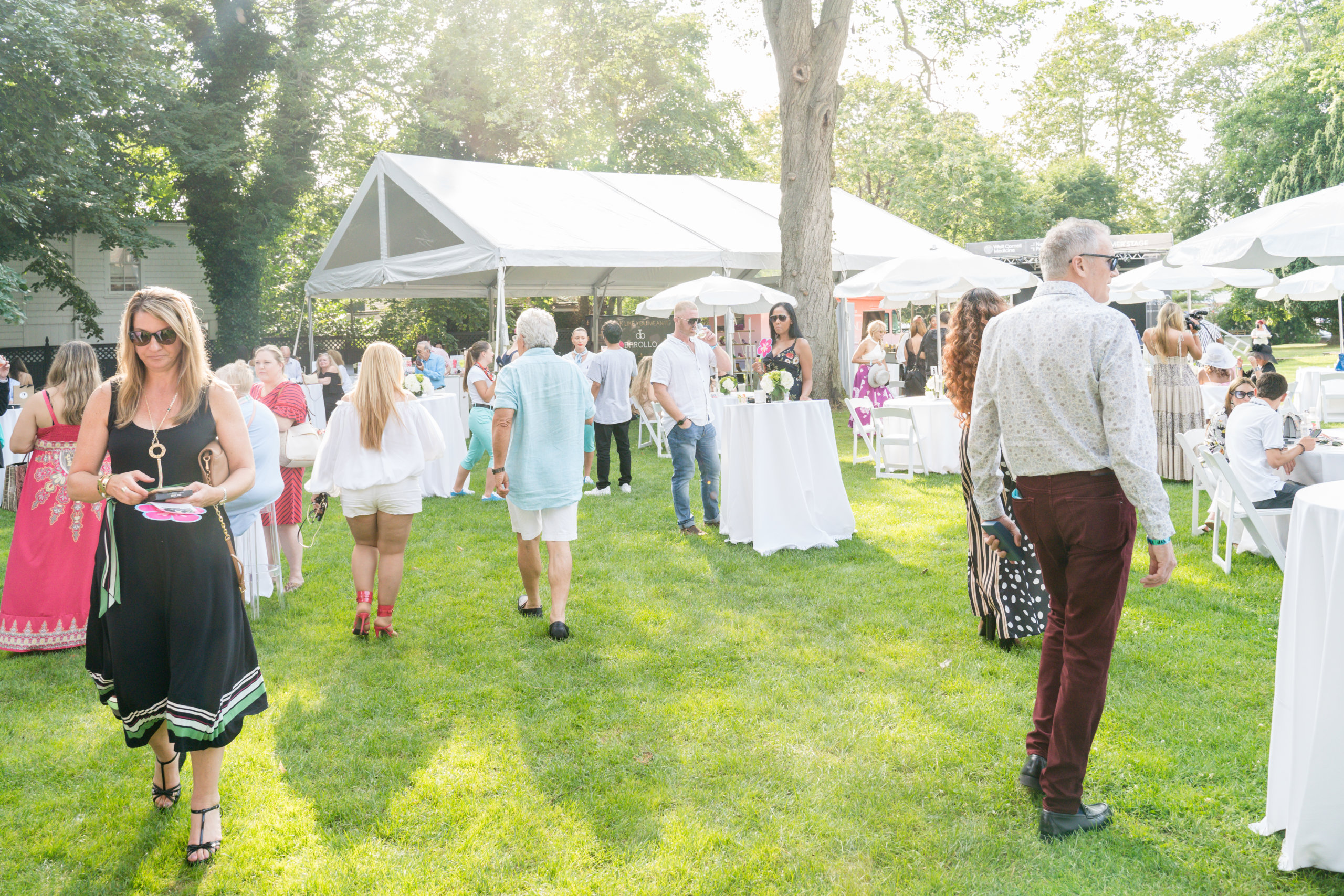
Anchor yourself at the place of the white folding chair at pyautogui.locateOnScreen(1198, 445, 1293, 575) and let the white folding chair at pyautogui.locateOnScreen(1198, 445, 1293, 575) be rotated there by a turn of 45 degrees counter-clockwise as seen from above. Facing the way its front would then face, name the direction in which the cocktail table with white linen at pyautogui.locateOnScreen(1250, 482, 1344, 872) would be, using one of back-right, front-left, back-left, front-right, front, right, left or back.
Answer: back-right

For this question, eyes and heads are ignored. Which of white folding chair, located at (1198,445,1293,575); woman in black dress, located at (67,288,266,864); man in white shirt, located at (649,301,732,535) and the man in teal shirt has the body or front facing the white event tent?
the man in teal shirt

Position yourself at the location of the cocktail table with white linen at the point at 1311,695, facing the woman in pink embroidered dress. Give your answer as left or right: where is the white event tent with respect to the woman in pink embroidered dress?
right

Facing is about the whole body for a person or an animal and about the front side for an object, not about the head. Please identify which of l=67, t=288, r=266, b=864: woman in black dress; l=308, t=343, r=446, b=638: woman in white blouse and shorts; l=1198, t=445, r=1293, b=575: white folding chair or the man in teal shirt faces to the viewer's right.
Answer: the white folding chair

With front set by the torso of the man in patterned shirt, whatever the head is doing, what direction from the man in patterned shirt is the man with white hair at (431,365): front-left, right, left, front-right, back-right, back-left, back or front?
left

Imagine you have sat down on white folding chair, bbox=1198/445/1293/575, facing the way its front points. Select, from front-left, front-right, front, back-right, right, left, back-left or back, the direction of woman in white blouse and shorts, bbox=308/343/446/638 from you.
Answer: back-right

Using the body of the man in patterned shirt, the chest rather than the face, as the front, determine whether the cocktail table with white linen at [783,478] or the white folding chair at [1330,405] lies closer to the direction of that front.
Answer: the white folding chair

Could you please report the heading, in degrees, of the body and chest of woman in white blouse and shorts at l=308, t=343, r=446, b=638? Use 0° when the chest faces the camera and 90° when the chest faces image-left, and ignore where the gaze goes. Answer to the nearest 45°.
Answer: approximately 180°

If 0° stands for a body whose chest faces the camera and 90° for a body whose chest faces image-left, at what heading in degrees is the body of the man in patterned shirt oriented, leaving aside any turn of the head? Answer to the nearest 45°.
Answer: approximately 225°

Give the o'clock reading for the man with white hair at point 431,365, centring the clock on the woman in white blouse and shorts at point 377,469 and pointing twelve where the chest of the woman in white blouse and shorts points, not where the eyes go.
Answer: The man with white hair is roughly at 12 o'clock from the woman in white blouse and shorts.

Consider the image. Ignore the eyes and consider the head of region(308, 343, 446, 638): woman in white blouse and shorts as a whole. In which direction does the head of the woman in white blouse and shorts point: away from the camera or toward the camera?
away from the camera

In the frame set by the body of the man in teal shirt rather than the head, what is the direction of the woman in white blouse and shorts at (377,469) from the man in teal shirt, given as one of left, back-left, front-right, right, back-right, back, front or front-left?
left

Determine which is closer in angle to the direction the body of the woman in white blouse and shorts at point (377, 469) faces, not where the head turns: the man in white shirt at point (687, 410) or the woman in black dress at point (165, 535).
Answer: the man in white shirt

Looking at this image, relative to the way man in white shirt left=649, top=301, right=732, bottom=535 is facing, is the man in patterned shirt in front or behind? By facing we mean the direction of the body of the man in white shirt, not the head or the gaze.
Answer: in front

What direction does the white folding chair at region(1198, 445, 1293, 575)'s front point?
to the viewer's right

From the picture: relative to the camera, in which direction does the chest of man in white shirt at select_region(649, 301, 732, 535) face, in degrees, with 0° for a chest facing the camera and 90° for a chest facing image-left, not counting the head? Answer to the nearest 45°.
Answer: approximately 315°
